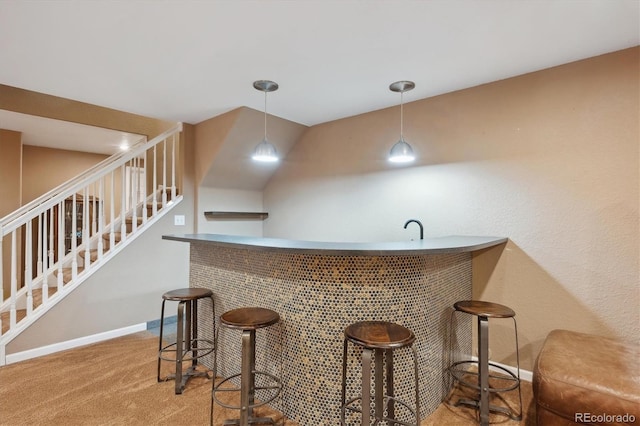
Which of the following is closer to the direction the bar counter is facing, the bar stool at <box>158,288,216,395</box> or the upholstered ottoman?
the upholstered ottoman

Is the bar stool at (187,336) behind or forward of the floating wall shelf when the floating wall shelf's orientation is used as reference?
forward

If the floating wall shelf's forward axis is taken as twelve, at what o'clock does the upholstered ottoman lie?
The upholstered ottoman is roughly at 11 o'clock from the floating wall shelf.

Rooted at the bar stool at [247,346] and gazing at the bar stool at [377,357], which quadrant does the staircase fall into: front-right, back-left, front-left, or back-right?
back-left

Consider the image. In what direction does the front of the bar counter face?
toward the camera

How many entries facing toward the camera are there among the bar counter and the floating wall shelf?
2

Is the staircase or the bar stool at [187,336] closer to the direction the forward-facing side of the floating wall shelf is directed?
the bar stool

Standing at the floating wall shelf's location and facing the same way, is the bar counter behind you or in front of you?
in front

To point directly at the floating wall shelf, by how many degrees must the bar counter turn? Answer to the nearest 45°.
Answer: approximately 135° to its right

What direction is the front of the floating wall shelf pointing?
toward the camera

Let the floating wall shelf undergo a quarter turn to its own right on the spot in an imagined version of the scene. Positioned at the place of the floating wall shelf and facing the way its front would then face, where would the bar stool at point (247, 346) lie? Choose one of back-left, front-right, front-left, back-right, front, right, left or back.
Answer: left
